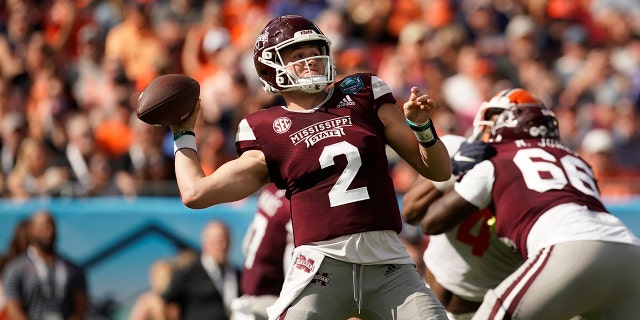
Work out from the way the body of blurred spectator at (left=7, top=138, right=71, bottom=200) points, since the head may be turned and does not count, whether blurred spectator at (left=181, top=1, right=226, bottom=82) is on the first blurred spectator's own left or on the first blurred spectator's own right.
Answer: on the first blurred spectator's own left

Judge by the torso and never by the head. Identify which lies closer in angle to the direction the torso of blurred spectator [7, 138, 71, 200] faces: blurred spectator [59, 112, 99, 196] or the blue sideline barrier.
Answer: the blue sideline barrier

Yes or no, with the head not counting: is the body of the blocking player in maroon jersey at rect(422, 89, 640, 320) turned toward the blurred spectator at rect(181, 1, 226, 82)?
yes

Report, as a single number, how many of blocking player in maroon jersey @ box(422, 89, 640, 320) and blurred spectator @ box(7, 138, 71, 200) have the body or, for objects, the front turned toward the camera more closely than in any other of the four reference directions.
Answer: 1

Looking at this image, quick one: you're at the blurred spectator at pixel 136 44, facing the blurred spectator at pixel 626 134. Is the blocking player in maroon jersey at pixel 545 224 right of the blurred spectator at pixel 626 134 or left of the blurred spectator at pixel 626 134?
right

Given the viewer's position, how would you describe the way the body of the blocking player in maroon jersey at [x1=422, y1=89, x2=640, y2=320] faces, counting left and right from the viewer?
facing away from the viewer and to the left of the viewer
